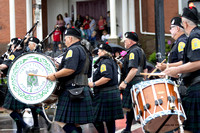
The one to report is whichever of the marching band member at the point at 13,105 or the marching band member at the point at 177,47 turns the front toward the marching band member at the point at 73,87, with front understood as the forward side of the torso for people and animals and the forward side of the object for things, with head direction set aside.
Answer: the marching band member at the point at 177,47

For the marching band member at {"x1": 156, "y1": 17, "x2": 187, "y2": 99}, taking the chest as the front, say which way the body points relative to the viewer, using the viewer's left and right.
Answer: facing to the left of the viewer

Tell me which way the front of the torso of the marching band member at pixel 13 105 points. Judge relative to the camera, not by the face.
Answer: to the viewer's left

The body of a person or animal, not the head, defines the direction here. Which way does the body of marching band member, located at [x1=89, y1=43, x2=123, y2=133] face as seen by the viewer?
to the viewer's left

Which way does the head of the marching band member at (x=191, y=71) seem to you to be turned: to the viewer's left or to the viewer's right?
to the viewer's left

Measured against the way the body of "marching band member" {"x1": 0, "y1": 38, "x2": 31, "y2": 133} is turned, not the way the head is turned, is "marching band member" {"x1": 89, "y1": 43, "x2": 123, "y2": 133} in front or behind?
behind
